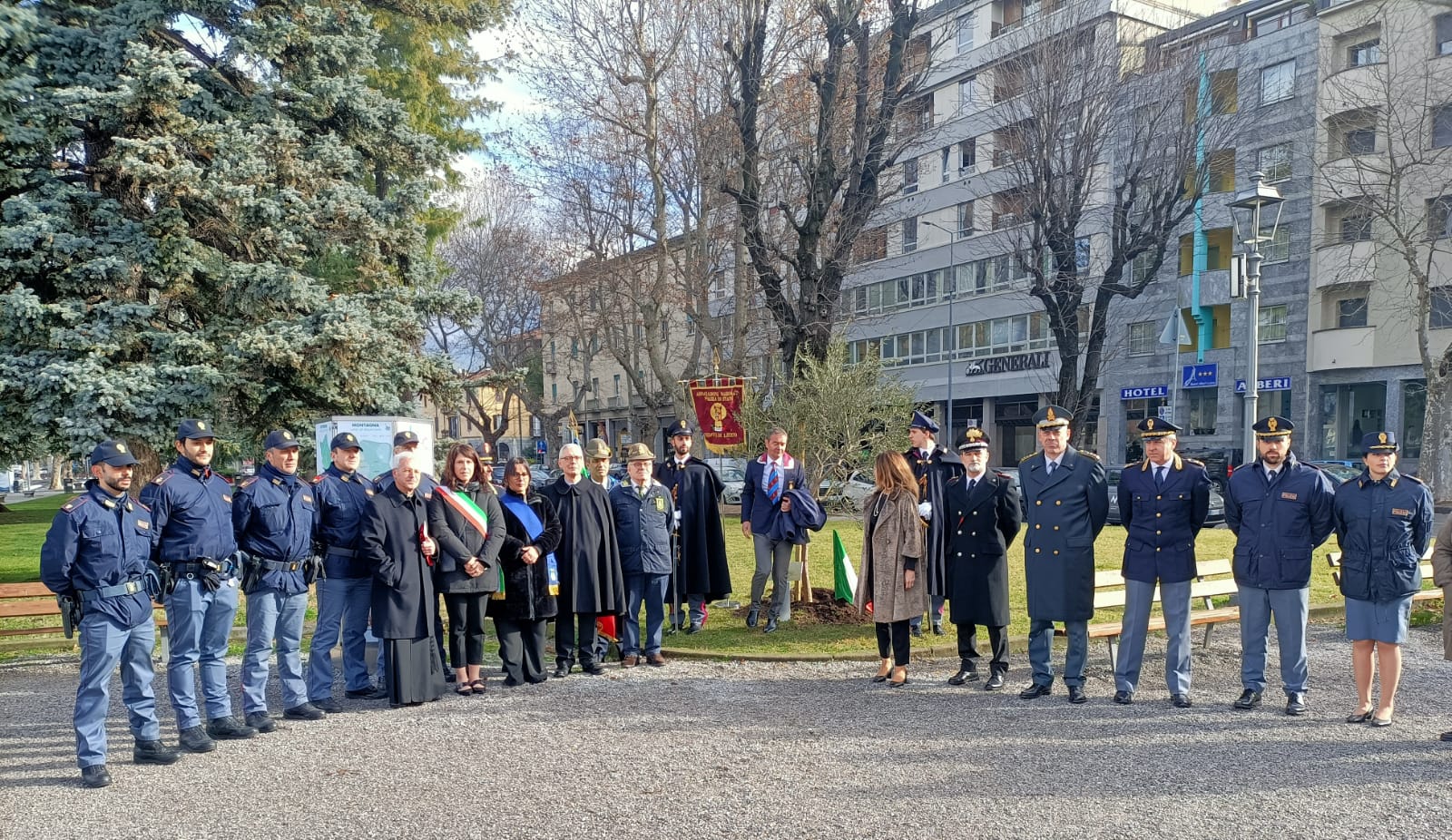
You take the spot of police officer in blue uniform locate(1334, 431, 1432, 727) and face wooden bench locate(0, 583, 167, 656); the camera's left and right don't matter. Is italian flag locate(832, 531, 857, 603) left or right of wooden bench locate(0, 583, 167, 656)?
right

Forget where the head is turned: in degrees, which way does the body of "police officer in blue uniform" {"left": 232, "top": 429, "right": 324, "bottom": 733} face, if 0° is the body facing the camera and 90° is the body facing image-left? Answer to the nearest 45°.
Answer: approximately 315°

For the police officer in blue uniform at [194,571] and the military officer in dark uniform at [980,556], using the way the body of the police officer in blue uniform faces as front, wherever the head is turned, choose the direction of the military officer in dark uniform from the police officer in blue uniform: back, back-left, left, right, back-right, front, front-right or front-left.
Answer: front-left

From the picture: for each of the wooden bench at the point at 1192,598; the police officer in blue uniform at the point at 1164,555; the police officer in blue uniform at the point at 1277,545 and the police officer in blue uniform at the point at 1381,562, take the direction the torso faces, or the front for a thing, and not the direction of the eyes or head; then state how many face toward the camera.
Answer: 4

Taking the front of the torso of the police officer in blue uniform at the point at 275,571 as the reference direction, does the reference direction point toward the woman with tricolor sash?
no

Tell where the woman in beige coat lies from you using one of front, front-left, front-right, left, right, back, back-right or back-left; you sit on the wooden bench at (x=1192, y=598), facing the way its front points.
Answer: front-right

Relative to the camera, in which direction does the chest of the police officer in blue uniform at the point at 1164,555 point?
toward the camera

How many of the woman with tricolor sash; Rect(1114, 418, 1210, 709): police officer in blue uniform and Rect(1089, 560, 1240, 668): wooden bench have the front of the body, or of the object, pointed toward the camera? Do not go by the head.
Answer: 3

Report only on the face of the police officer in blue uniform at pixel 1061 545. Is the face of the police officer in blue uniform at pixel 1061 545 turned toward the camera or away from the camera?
toward the camera

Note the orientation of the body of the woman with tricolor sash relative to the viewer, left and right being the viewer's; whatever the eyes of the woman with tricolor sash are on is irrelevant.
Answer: facing the viewer

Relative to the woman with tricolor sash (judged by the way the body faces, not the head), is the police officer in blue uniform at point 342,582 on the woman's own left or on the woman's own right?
on the woman's own right

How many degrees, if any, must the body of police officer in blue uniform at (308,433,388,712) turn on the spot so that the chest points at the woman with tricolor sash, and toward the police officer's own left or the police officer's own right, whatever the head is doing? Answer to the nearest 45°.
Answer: approximately 45° to the police officer's own left

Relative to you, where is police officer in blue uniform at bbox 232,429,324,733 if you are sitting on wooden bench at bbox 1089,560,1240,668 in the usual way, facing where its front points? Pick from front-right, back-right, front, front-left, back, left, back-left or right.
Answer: front-right

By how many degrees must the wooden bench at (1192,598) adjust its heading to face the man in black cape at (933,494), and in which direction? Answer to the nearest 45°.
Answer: approximately 90° to its right

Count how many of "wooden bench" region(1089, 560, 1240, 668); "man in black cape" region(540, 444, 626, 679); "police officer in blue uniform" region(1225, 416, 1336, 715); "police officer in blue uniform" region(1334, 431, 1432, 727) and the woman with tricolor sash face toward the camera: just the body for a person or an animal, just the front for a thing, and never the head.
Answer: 5

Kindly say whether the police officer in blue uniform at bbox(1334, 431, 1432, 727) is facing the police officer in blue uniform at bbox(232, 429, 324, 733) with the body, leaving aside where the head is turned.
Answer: no

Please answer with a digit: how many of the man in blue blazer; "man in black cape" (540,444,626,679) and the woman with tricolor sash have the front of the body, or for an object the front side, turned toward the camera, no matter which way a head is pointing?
3

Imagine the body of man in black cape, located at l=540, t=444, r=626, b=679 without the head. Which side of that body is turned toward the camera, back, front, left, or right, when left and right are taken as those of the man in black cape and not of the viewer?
front

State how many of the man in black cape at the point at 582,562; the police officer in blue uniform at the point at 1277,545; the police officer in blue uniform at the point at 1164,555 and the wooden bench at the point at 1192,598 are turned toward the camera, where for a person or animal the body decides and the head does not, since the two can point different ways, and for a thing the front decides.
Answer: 4
